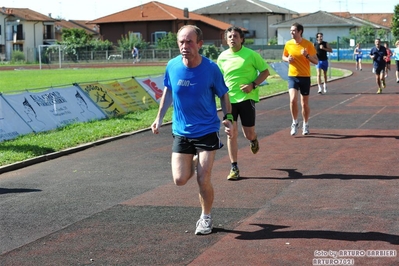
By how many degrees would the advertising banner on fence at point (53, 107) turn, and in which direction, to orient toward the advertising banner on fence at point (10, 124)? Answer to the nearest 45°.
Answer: approximately 90° to its right

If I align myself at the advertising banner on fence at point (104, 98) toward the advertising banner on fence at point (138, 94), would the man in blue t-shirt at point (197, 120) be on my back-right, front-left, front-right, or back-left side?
back-right

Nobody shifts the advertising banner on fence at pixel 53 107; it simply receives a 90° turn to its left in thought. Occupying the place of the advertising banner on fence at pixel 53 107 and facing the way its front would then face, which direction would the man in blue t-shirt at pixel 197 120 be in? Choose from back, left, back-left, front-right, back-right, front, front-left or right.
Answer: back-right

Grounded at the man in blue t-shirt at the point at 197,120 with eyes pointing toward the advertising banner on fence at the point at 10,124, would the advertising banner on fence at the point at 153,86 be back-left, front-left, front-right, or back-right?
front-right

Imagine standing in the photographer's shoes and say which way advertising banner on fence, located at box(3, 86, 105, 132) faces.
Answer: facing the viewer and to the right of the viewer

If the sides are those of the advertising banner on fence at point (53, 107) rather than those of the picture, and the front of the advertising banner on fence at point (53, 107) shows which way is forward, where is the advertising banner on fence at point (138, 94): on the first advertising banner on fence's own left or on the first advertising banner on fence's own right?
on the first advertising banner on fence's own left

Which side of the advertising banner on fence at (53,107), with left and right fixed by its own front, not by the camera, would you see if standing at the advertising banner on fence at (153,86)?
left

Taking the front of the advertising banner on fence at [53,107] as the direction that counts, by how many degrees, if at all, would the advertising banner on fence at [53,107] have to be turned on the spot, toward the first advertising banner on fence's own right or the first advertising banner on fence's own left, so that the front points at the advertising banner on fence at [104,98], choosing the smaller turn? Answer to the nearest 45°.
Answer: approximately 90° to the first advertising banner on fence's own left
